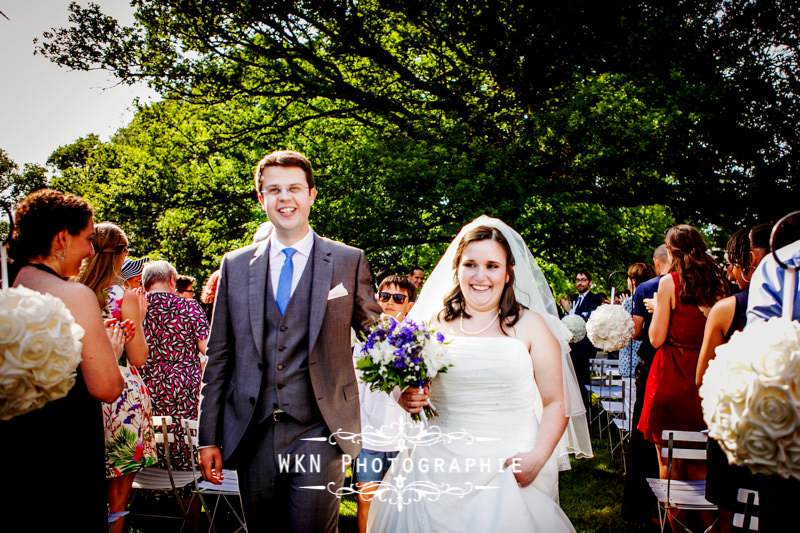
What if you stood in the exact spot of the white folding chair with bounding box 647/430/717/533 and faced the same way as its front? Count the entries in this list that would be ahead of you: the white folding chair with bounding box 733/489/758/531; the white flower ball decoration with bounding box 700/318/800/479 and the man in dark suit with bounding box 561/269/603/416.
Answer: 1

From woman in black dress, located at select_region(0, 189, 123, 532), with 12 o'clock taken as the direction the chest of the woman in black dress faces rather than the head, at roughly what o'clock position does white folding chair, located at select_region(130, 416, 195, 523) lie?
The white folding chair is roughly at 11 o'clock from the woman in black dress.

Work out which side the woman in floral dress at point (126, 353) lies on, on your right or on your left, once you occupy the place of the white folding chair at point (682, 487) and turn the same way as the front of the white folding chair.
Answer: on your left

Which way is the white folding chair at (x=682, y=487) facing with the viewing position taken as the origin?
facing away from the viewer

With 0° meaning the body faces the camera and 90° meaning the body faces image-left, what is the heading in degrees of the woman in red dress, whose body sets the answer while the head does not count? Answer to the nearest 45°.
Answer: approximately 135°

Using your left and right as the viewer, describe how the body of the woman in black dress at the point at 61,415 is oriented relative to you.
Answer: facing away from the viewer and to the right of the viewer
